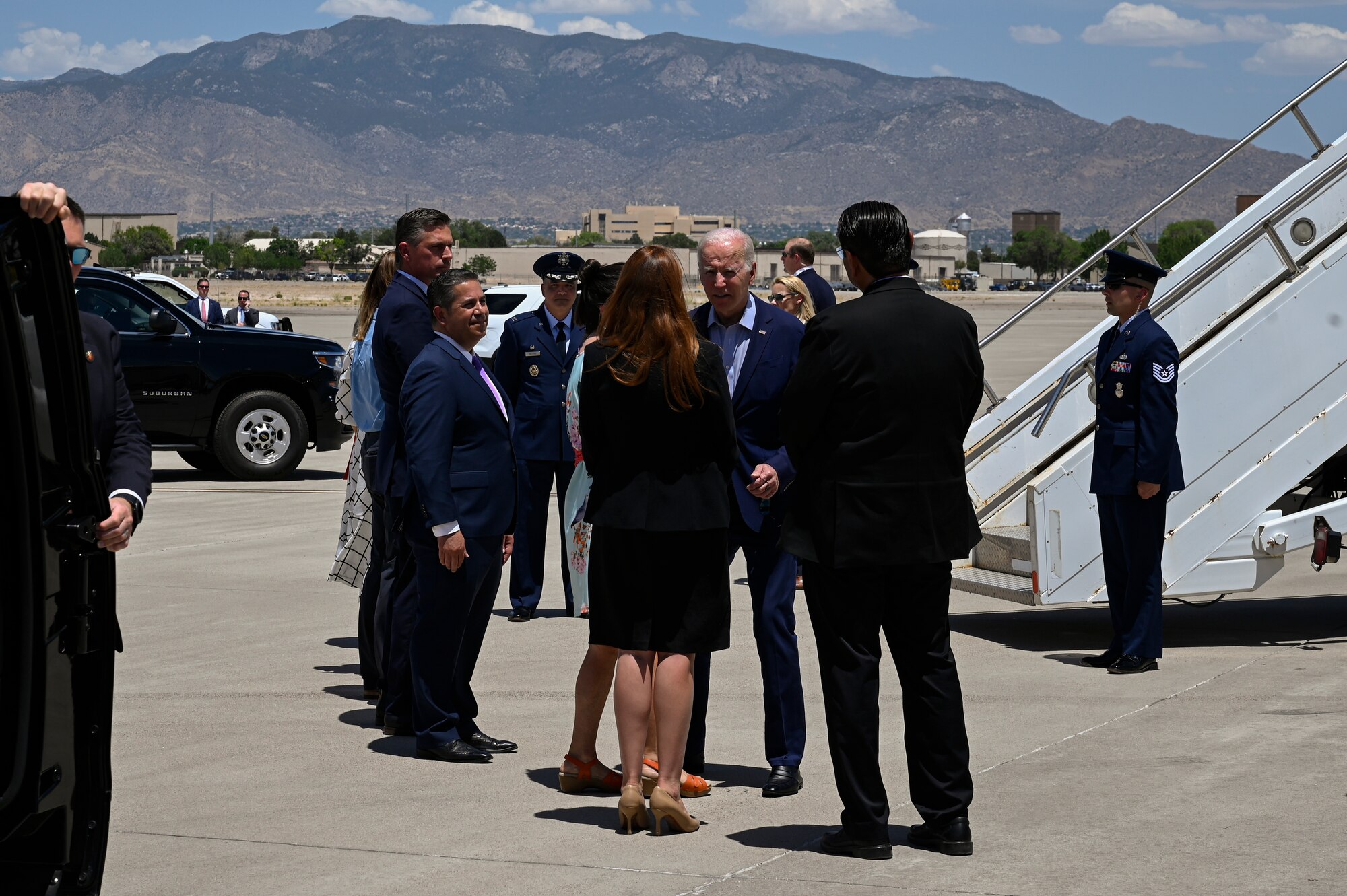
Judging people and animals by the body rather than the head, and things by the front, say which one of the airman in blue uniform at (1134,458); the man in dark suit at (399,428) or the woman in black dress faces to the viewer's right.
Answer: the man in dark suit

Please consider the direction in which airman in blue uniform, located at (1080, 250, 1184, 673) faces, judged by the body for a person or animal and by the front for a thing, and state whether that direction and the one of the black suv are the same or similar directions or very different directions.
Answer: very different directions

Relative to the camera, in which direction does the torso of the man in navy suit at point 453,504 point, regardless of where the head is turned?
to the viewer's right

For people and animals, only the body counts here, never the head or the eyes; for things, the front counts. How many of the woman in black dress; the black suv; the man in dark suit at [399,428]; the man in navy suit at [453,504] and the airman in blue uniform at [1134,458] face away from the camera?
1

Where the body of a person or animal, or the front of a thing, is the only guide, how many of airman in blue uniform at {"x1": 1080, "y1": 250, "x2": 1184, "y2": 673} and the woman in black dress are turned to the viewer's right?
0

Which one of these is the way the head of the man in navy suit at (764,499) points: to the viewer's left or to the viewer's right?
to the viewer's left

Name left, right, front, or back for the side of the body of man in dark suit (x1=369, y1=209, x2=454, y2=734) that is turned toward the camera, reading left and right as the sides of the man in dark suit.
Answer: right

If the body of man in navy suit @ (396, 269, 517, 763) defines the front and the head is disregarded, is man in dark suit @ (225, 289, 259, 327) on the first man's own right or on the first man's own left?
on the first man's own left

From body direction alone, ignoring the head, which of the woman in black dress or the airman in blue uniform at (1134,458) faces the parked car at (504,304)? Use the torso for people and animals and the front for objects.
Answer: the woman in black dress

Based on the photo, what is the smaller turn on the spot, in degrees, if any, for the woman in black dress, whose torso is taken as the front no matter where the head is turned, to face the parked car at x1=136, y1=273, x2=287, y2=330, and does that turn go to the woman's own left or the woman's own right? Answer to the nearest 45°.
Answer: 0° — they already face it

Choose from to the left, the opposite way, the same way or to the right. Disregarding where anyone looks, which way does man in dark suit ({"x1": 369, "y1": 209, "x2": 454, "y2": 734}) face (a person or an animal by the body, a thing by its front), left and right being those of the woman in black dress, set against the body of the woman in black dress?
to the right

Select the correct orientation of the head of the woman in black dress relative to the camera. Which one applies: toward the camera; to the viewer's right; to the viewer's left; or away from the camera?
away from the camera

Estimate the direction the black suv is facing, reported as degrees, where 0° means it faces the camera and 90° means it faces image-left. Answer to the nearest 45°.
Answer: approximately 270°

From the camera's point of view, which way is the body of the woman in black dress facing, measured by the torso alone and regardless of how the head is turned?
away from the camera

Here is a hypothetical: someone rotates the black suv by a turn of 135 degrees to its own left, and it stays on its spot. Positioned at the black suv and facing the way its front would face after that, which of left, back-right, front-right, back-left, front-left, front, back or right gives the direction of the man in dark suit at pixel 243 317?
front-right
